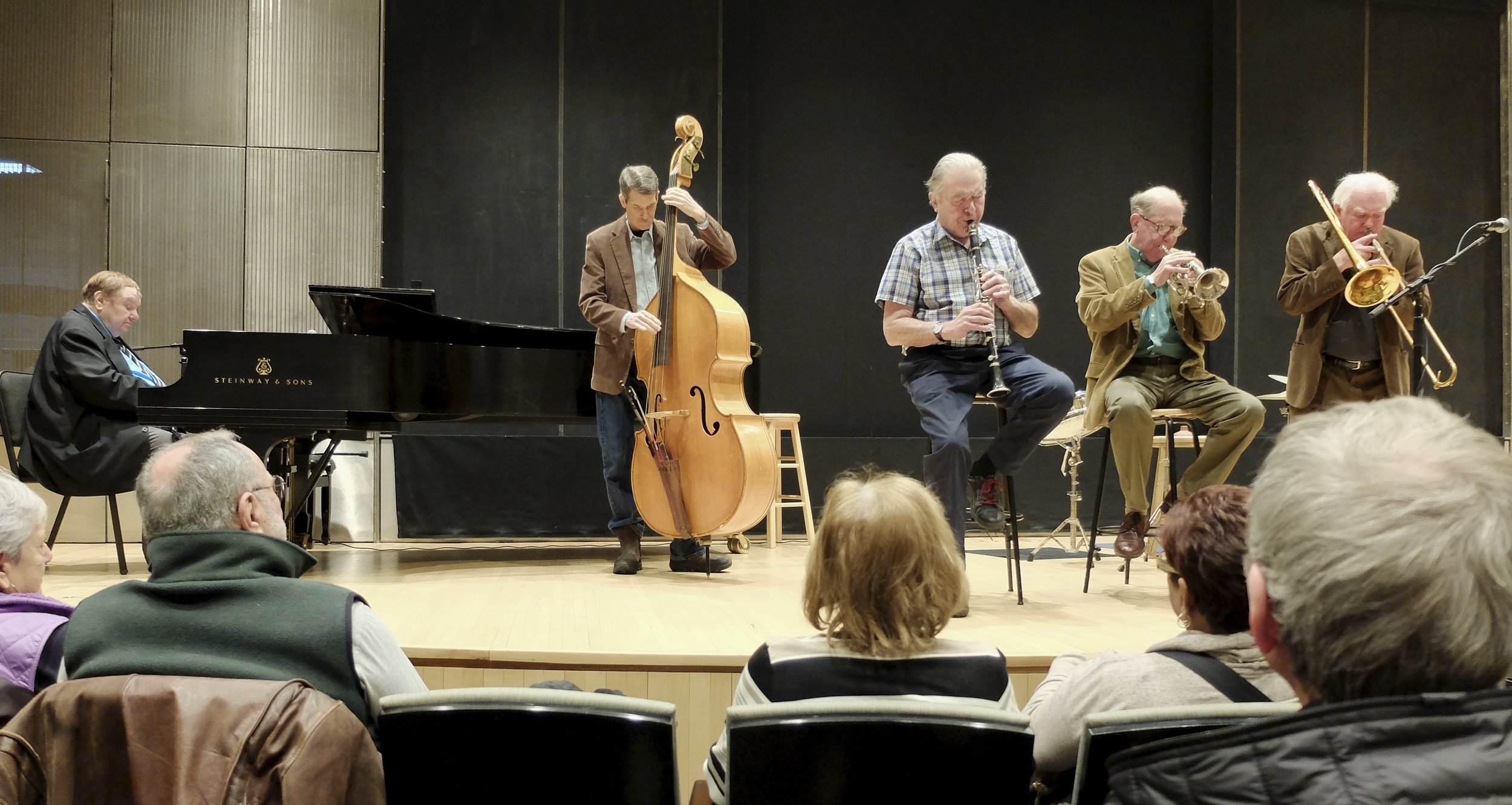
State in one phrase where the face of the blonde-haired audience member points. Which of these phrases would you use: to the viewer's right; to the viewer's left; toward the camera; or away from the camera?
away from the camera

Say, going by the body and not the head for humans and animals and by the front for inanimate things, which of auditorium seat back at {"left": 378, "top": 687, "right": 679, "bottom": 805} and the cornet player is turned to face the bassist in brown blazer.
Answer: the auditorium seat back

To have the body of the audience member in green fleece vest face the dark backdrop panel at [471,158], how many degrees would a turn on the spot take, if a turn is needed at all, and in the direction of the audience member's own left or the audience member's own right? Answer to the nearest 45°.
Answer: approximately 45° to the audience member's own left

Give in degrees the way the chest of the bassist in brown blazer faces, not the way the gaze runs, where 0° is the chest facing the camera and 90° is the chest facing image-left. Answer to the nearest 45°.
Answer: approximately 315°

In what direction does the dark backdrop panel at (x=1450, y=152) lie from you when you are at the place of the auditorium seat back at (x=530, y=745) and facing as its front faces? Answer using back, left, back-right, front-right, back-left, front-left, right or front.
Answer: front-right

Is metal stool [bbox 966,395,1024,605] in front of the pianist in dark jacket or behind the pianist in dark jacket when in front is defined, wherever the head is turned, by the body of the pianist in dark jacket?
in front

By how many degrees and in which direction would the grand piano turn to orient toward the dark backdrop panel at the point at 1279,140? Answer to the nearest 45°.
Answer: approximately 180°

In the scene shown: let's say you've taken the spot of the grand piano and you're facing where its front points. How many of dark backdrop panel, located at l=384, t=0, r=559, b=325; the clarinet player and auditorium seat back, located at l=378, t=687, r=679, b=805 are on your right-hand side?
1

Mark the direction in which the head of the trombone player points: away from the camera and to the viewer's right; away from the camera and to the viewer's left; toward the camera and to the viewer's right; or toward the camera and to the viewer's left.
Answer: toward the camera and to the viewer's right

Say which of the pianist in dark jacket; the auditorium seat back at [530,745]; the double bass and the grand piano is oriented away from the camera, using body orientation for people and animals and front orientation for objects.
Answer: the auditorium seat back

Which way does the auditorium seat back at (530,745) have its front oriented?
away from the camera

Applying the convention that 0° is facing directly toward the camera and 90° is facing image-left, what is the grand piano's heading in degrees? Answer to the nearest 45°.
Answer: approximately 90°
